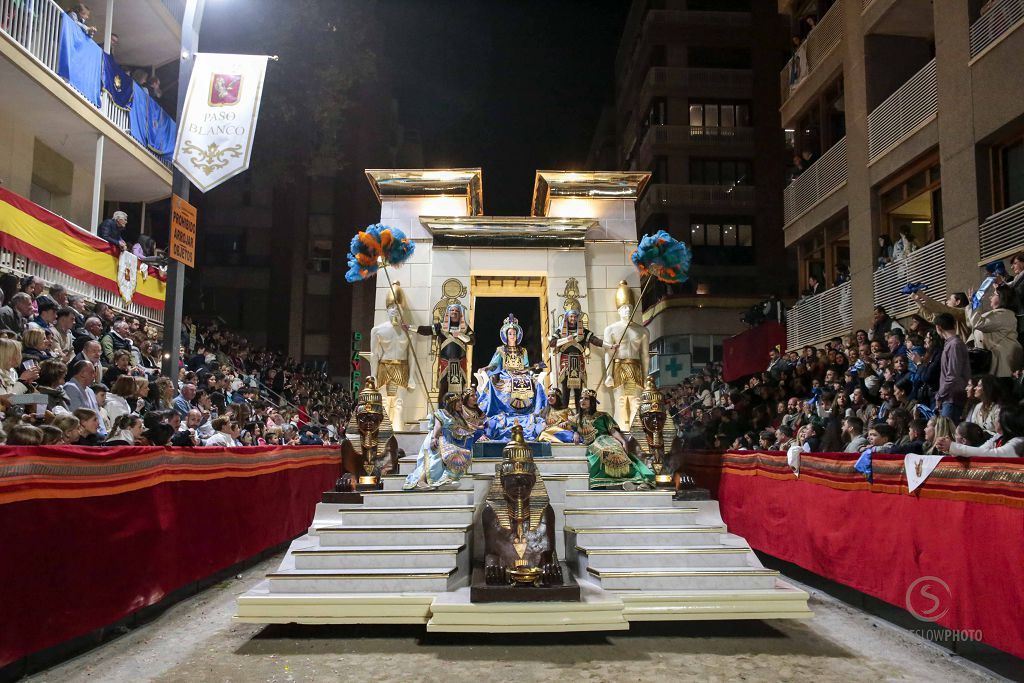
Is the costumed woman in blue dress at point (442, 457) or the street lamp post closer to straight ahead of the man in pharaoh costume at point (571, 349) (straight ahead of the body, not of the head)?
the costumed woman in blue dress

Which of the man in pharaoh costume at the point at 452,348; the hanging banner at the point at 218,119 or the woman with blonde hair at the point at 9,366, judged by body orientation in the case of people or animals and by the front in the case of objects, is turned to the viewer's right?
the woman with blonde hair

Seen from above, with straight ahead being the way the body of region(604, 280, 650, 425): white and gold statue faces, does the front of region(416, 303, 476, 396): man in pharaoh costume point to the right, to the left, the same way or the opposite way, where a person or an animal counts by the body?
the same way

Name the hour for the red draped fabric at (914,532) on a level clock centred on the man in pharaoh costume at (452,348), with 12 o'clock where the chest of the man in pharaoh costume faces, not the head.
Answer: The red draped fabric is roughly at 11 o'clock from the man in pharaoh costume.

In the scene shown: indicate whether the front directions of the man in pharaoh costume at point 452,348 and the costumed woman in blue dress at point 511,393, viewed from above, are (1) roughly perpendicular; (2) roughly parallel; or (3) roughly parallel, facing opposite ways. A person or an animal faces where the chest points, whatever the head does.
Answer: roughly parallel

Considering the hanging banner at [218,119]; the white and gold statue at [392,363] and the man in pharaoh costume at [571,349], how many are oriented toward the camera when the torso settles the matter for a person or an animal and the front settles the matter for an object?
3

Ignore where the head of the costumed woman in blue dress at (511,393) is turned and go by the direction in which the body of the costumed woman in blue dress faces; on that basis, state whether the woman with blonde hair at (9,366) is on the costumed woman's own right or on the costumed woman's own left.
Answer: on the costumed woman's own right

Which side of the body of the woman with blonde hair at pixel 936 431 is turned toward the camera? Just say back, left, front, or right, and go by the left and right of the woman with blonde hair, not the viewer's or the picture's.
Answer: left

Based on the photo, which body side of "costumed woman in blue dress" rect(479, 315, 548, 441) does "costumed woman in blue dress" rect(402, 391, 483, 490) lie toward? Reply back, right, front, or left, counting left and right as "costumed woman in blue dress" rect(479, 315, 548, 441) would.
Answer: front

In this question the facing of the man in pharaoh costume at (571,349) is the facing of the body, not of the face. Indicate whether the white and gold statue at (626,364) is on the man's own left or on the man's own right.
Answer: on the man's own left

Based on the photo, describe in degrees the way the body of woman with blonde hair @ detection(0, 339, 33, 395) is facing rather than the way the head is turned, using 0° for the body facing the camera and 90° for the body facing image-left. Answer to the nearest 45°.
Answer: approximately 270°

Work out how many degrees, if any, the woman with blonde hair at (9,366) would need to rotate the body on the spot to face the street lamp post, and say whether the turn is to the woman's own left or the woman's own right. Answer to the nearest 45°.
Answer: approximately 45° to the woman's own left

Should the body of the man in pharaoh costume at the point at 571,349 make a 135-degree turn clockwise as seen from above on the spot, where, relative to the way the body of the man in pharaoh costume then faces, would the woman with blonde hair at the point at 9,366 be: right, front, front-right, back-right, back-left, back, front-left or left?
left

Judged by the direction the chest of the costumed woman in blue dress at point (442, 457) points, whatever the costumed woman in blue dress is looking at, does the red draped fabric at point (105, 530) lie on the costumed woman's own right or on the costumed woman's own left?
on the costumed woman's own right
